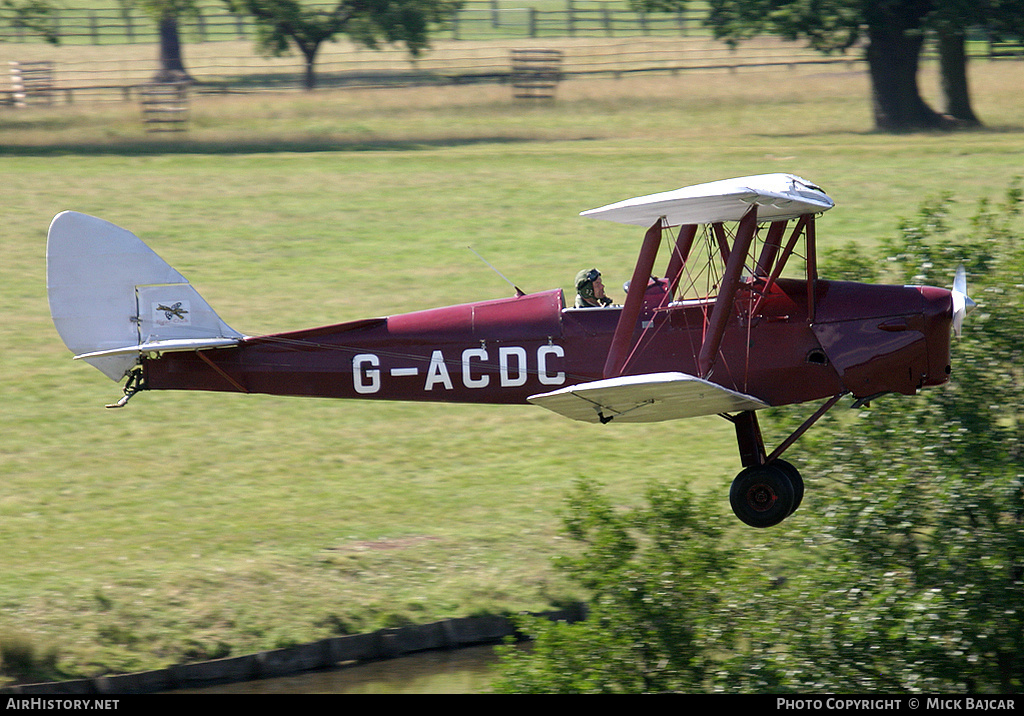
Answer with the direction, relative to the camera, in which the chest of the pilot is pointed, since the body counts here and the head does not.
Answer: to the viewer's right

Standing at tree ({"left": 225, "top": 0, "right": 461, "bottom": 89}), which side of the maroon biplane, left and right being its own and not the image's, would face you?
left

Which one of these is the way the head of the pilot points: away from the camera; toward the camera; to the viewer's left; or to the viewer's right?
to the viewer's right

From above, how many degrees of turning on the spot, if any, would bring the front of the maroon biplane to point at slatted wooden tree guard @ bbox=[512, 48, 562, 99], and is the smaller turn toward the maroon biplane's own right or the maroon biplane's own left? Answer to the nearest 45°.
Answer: approximately 90° to the maroon biplane's own left

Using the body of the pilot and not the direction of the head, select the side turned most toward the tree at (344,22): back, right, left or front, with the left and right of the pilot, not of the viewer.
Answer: left

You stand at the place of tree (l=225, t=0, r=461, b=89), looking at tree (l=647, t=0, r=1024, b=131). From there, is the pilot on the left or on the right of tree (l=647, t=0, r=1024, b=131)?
right

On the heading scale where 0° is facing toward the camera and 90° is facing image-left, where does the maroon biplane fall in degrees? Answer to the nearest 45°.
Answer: approximately 270°

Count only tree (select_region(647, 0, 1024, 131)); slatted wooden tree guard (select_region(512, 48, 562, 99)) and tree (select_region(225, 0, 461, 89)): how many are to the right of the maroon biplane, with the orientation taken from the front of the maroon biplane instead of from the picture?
0
